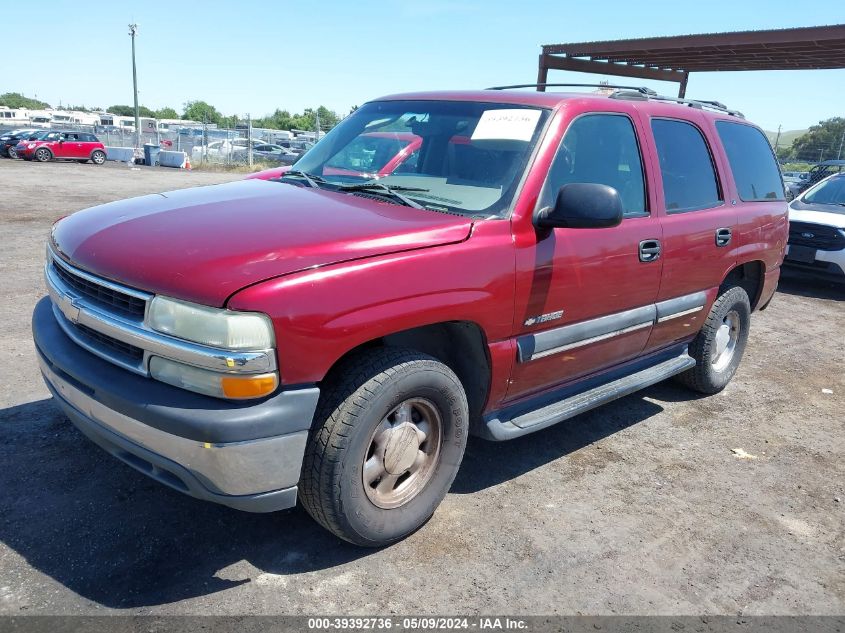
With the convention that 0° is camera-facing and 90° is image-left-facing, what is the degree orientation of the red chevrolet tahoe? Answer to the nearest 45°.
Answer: approximately 45°

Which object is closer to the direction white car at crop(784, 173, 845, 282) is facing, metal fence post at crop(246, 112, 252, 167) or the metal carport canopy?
the metal fence post

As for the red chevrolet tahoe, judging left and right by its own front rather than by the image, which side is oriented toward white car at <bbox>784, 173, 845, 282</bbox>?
back

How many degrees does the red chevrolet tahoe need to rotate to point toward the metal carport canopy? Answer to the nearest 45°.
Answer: approximately 180°

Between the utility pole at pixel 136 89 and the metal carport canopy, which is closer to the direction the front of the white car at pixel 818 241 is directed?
the utility pole

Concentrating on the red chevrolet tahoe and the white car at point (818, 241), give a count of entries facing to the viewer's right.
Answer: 0

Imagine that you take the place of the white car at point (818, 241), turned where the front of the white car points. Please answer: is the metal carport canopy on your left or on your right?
on your right

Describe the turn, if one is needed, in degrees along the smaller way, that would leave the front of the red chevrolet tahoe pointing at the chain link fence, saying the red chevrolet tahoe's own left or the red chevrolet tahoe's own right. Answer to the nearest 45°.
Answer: approximately 135° to the red chevrolet tahoe's own right

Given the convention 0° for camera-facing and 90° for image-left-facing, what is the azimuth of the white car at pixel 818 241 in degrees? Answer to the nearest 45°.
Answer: approximately 45°

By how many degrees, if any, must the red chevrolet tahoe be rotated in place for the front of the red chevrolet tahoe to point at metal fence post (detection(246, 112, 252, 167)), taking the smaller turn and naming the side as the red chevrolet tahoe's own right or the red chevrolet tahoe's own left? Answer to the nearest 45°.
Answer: approximately 135° to the red chevrolet tahoe's own right

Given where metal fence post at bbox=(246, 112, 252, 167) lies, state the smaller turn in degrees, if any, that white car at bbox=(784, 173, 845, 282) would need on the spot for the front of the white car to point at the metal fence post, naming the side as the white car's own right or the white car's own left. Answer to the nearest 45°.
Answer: approximately 90° to the white car's own right

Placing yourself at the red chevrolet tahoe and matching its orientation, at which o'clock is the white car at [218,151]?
The white car is roughly at 4 o'clock from the red chevrolet tahoe.

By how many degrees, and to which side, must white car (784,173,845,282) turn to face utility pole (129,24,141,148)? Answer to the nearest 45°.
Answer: approximately 90° to its right
